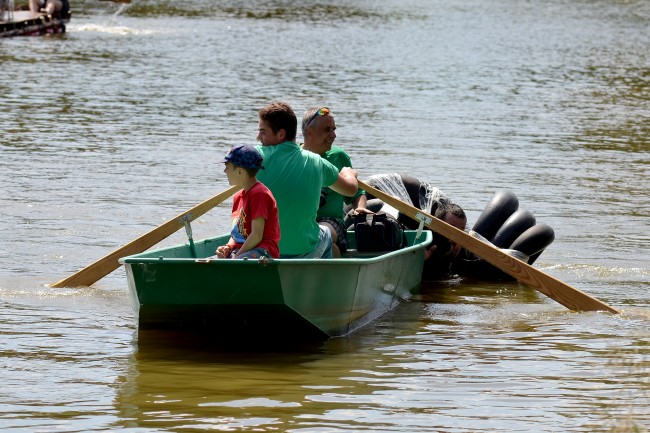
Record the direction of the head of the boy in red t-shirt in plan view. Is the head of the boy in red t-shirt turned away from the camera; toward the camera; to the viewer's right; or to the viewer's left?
to the viewer's left

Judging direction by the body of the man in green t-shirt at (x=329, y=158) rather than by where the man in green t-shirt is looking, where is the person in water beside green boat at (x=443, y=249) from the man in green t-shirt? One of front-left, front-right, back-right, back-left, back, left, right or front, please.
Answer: left

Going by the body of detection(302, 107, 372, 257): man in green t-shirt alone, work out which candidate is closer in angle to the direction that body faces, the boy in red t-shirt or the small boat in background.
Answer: the boy in red t-shirt

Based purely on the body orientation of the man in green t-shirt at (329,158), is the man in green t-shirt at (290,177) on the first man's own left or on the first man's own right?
on the first man's own right

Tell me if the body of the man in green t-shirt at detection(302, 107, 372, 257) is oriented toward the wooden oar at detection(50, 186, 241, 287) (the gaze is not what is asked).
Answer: no

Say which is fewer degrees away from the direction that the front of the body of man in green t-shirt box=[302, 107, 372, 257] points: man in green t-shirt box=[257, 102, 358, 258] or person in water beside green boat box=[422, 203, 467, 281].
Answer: the man in green t-shirt

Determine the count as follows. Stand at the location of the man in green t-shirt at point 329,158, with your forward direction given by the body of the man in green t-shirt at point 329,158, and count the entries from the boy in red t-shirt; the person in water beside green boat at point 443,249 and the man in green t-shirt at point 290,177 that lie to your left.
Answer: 1

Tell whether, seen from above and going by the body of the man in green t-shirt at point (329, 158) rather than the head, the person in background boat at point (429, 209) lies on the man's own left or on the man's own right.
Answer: on the man's own left

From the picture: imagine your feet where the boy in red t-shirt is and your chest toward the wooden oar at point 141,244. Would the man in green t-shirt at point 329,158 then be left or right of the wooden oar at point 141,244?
right
